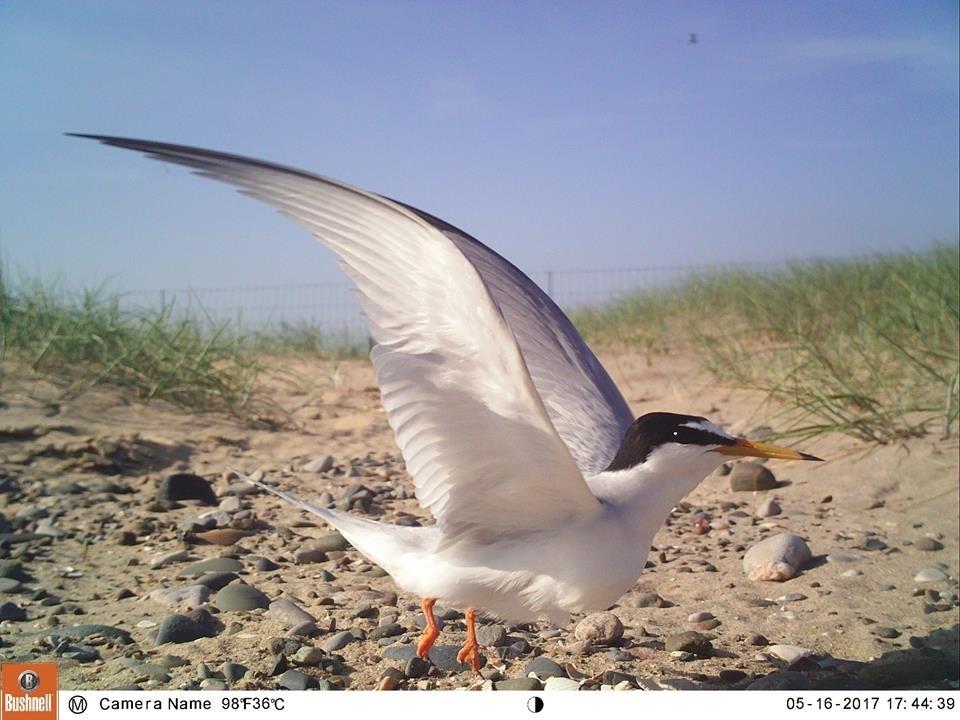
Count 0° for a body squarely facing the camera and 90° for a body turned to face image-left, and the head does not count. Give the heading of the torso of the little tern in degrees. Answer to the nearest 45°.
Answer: approximately 270°

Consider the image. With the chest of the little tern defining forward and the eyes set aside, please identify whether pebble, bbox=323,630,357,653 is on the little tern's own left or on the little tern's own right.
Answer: on the little tern's own left

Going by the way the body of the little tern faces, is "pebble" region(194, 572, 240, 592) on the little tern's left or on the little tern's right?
on the little tern's left

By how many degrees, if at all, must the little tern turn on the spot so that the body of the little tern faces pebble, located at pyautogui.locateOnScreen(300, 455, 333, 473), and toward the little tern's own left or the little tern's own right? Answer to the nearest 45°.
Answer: approximately 90° to the little tern's own left
